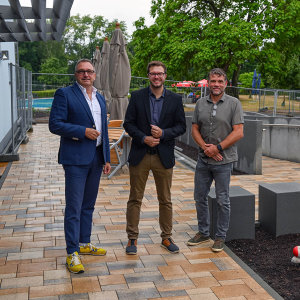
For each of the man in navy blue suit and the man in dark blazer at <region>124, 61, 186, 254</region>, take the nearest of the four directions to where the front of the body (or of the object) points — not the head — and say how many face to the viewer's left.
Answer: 0

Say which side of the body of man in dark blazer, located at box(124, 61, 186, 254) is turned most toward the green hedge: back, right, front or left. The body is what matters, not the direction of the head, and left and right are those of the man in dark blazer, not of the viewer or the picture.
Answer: back

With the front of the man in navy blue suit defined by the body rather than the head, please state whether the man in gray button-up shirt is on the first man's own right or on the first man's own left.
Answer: on the first man's own left

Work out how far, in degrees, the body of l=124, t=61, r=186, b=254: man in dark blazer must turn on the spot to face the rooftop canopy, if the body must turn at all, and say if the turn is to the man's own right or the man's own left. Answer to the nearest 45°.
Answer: approximately 135° to the man's own right

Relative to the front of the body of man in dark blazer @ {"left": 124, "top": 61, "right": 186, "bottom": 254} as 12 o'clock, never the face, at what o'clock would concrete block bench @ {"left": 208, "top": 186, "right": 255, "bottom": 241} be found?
The concrete block bench is roughly at 8 o'clock from the man in dark blazer.

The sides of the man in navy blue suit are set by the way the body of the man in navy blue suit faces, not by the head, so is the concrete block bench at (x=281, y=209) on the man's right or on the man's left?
on the man's left

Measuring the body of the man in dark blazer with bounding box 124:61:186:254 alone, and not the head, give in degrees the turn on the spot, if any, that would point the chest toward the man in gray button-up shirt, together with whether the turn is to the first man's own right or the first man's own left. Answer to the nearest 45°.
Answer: approximately 90° to the first man's own left

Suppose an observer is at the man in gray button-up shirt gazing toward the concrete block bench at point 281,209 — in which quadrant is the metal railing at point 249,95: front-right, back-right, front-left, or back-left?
front-left

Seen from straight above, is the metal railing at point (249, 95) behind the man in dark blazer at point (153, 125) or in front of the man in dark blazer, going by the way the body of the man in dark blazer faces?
behind

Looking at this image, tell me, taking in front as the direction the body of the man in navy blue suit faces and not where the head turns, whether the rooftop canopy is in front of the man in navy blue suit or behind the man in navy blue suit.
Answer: behind

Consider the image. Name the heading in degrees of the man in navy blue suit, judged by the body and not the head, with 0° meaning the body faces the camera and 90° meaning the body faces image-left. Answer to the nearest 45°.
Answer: approximately 315°

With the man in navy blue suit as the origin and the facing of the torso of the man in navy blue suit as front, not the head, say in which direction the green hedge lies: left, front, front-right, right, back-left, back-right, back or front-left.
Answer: back-left

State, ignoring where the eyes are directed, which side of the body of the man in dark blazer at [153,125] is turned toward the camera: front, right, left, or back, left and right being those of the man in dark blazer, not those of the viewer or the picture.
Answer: front
